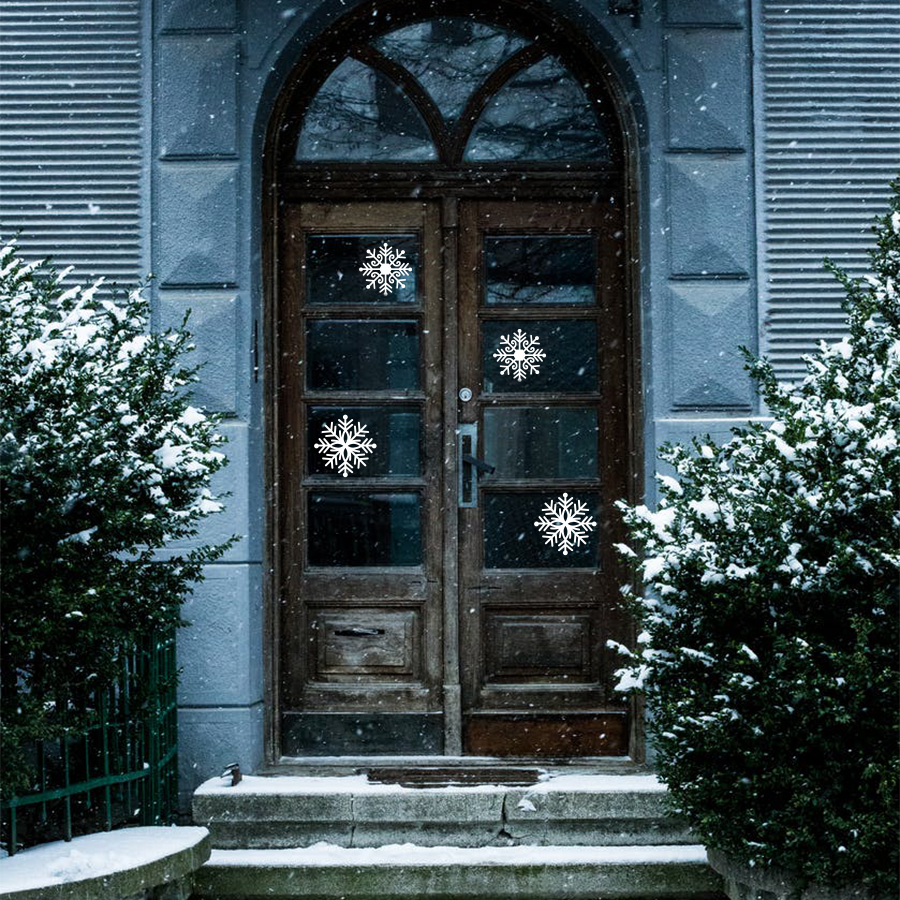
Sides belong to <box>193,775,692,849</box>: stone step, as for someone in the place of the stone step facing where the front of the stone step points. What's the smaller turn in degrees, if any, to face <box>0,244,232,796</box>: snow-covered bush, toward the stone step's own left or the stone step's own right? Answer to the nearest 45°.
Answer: approximately 45° to the stone step's own right

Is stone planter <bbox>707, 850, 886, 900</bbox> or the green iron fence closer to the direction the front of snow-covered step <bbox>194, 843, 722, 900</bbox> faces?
the stone planter

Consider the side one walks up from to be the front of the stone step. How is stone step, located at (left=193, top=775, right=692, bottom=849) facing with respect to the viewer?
toward the camera

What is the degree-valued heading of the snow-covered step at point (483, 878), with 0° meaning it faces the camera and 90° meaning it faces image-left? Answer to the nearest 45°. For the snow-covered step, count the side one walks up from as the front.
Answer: approximately 0°

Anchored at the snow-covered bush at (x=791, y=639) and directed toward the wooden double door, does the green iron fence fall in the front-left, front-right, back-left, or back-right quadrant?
front-left

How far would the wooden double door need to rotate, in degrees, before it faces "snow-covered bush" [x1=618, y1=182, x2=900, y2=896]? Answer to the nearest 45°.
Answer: approximately 45° to its left

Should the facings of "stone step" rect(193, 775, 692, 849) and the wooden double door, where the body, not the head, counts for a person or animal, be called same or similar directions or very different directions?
same or similar directions

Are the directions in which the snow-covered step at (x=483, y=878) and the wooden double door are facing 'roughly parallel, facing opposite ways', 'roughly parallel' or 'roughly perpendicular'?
roughly parallel
